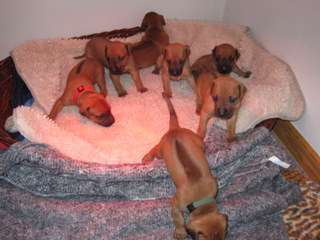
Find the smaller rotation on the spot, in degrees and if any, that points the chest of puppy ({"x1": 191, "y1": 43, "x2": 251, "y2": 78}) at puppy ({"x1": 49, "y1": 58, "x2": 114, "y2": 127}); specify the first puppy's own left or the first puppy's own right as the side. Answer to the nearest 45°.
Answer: approximately 90° to the first puppy's own right

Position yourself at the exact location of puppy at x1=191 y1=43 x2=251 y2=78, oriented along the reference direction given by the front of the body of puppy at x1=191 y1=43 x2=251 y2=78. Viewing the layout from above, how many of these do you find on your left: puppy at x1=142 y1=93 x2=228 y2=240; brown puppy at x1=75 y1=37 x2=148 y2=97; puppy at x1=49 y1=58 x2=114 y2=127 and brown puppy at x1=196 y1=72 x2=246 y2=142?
0

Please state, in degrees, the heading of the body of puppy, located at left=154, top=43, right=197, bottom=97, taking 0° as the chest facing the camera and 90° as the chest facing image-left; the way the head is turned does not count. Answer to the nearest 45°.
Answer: approximately 0°

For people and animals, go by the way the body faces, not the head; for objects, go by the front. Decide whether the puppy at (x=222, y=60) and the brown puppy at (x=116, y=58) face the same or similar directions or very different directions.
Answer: same or similar directions

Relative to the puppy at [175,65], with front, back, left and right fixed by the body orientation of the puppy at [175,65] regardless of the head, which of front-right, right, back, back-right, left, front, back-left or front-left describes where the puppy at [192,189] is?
front

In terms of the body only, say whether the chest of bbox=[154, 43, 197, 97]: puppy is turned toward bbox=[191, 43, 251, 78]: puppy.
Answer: no

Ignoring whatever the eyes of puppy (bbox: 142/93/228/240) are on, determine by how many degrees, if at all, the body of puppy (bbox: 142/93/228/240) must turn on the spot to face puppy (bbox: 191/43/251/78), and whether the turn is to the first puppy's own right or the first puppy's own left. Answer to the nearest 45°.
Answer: approximately 180°

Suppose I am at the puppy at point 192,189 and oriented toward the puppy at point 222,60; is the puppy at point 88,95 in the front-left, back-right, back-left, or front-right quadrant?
front-left

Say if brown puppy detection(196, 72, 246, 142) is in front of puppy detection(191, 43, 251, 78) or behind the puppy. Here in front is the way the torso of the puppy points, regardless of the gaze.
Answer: in front

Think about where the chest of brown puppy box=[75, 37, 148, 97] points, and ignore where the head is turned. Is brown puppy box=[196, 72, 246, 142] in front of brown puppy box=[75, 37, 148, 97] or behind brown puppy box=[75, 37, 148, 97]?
in front

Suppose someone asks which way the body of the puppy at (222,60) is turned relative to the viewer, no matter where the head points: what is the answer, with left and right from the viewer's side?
facing the viewer and to the right of the viewer

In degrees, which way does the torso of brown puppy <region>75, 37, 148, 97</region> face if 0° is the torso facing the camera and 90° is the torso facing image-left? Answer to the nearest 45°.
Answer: approximately 315°

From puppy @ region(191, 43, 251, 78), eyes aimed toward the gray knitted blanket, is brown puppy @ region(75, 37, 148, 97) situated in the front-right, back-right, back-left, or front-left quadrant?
front-right

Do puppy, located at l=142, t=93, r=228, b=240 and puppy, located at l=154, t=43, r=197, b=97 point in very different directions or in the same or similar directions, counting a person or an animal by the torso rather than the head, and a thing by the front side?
same or similar directions

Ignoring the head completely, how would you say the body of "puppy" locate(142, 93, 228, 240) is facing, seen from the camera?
toward the camera

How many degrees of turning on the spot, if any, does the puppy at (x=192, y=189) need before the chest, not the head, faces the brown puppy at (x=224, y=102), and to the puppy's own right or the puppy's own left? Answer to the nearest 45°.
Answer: approximately 180°

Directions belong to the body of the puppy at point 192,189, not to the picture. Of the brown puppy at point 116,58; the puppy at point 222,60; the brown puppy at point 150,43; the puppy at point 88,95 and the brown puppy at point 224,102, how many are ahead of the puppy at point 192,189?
0
